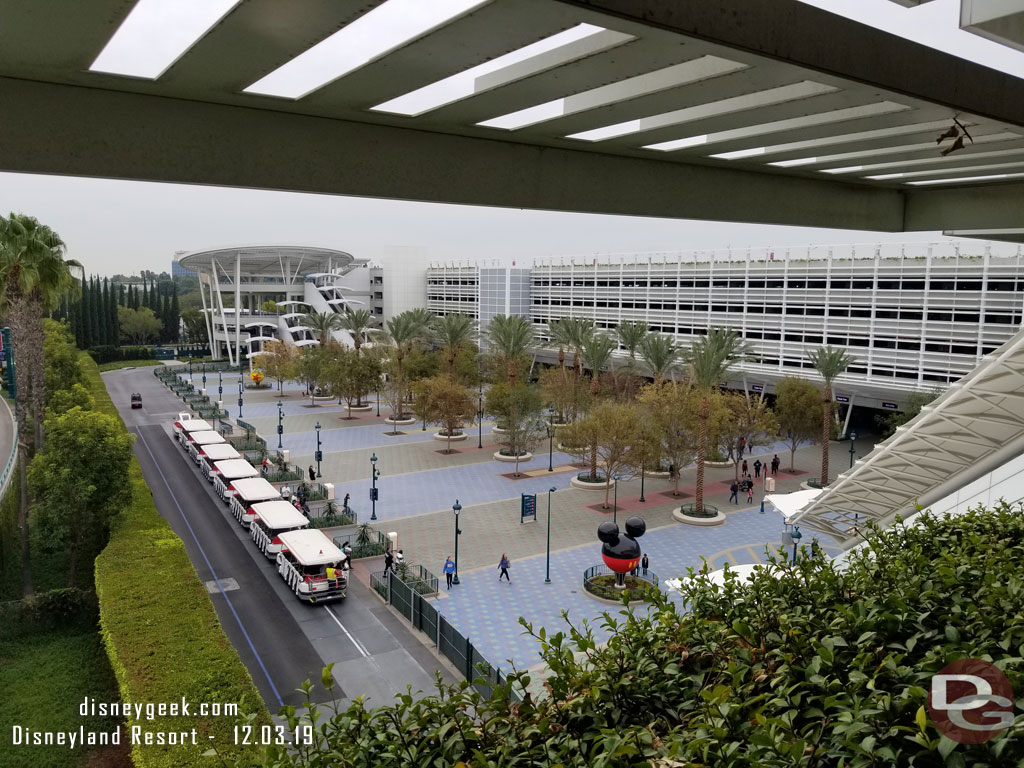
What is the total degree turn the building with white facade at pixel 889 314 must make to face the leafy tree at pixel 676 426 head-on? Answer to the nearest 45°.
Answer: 0° — it already faces it

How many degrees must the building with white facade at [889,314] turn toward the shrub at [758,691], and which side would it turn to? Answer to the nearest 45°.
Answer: approximately 45° to its left

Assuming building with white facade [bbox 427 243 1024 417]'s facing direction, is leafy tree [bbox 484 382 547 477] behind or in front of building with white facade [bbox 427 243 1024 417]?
in front

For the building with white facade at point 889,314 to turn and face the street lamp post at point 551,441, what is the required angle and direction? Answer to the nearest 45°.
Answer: approximately 45° to its right

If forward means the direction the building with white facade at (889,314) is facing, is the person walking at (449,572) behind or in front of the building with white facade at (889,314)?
in front

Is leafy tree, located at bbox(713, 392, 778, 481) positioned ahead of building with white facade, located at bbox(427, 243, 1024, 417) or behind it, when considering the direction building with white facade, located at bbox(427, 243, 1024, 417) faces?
ahead

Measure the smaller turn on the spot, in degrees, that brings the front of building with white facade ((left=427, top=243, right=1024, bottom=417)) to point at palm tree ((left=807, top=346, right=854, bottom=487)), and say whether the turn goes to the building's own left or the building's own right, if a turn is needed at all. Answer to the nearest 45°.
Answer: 0° — it already faces it

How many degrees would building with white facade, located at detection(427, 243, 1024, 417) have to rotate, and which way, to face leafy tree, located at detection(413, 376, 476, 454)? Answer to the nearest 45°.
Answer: approximately 45° to its right

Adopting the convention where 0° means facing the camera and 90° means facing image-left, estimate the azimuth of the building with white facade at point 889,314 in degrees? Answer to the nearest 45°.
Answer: approximately 45°
